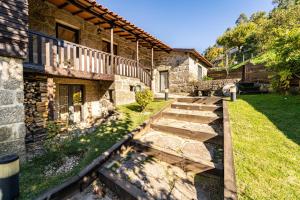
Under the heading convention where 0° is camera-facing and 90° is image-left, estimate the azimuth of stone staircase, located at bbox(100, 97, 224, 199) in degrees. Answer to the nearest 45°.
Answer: approximately 45°

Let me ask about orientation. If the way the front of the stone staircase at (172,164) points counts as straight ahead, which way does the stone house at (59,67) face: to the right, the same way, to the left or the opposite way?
to the left

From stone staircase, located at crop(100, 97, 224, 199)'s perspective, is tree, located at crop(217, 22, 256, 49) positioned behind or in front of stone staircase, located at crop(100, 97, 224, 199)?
behind

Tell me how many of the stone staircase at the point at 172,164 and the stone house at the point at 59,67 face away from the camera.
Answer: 0

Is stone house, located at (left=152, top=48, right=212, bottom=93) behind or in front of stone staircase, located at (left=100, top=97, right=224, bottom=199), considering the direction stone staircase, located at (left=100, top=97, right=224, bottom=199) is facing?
behind

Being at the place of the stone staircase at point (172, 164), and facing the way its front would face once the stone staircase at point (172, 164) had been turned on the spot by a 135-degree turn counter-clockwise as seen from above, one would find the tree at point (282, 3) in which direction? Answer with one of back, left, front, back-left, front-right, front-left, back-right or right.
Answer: front-left

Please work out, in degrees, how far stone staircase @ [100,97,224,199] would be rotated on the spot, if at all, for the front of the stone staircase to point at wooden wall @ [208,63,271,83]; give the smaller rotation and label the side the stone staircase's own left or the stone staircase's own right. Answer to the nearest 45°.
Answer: approximately 180°

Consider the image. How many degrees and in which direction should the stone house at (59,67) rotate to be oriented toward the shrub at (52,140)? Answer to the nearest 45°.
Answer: approximately 45° to its right

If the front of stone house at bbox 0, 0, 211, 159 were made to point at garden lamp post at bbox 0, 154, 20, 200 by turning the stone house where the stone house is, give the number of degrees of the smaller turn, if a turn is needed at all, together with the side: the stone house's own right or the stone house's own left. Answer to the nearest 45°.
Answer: approximately 45° to the stone house's own right

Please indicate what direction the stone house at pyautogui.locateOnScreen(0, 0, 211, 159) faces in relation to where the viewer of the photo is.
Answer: facing the viewer and to the right of the viewer

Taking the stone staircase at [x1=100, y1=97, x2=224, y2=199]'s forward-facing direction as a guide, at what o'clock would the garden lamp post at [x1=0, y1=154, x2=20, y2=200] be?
The garden lamp post is roughly at 1 o'clock from the stone staircase.
